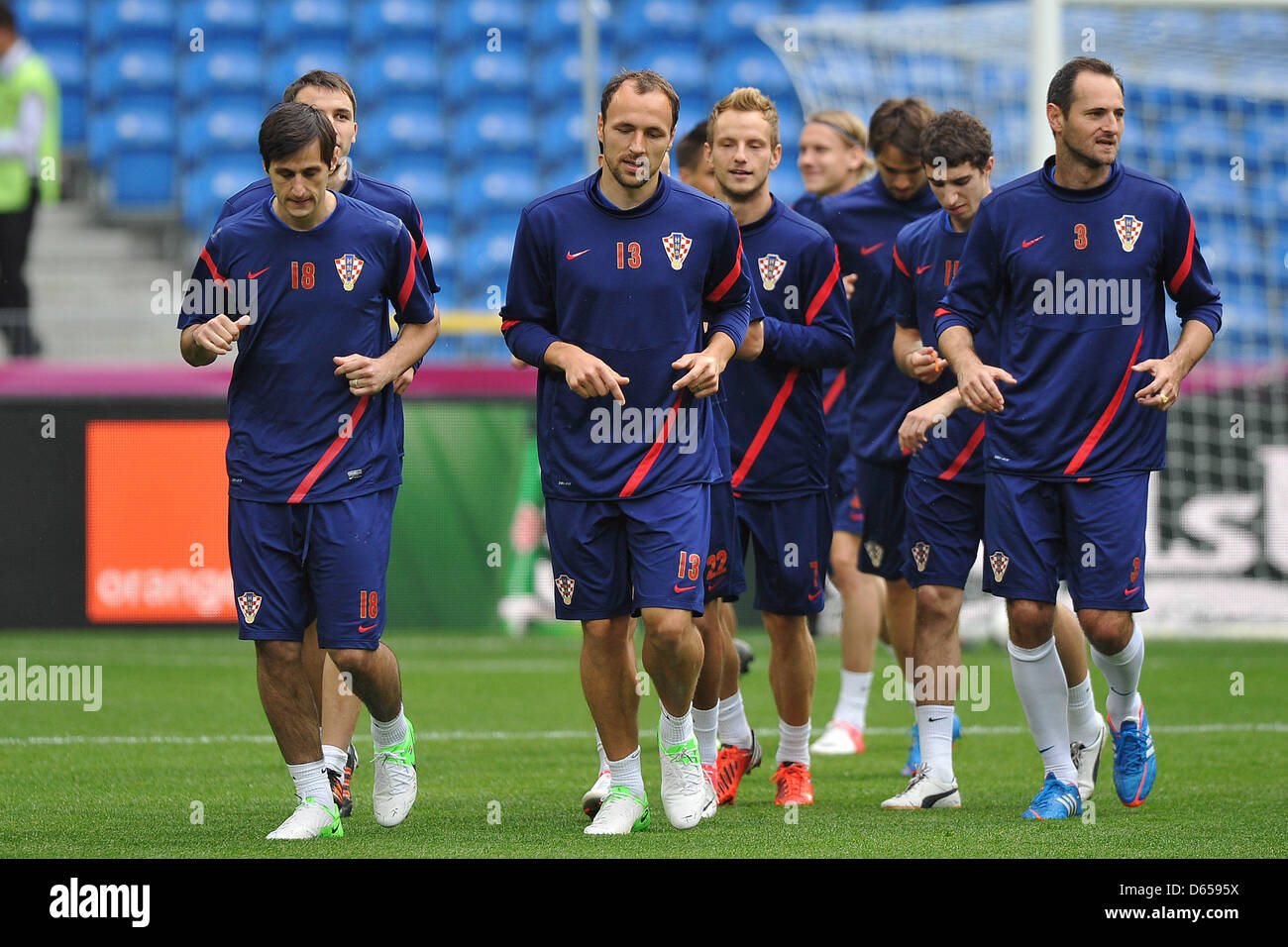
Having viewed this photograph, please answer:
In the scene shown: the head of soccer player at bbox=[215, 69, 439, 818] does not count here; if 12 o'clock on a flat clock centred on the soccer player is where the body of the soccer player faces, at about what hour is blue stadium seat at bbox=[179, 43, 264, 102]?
The blue stadium seat is roughly at 6 o'clock from the soccer player.

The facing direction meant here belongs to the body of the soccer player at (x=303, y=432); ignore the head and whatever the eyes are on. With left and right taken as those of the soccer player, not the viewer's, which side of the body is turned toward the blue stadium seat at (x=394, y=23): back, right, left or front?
back

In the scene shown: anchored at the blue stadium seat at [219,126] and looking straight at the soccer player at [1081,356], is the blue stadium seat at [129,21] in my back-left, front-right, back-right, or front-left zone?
back-right

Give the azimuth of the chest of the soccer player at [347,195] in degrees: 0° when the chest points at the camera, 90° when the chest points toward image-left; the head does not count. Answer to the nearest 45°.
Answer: approximately 0°

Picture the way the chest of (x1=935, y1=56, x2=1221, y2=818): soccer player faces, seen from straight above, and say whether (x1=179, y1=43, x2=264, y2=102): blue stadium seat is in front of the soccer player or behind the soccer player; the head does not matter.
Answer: behind

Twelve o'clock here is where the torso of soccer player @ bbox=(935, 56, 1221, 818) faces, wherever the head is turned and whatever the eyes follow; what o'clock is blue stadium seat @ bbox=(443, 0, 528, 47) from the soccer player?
The blue stadium seat is roughly at 5 o'clock from the soccer player.

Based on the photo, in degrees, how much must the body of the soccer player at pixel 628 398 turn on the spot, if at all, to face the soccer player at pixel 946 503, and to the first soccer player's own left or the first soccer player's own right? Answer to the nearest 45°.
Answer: approximately 135° to the first soccer player's own left

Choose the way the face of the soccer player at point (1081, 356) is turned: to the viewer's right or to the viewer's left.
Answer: to the viewer's right

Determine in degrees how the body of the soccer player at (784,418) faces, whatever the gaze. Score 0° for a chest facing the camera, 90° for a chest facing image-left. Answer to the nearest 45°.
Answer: approximately 0°
